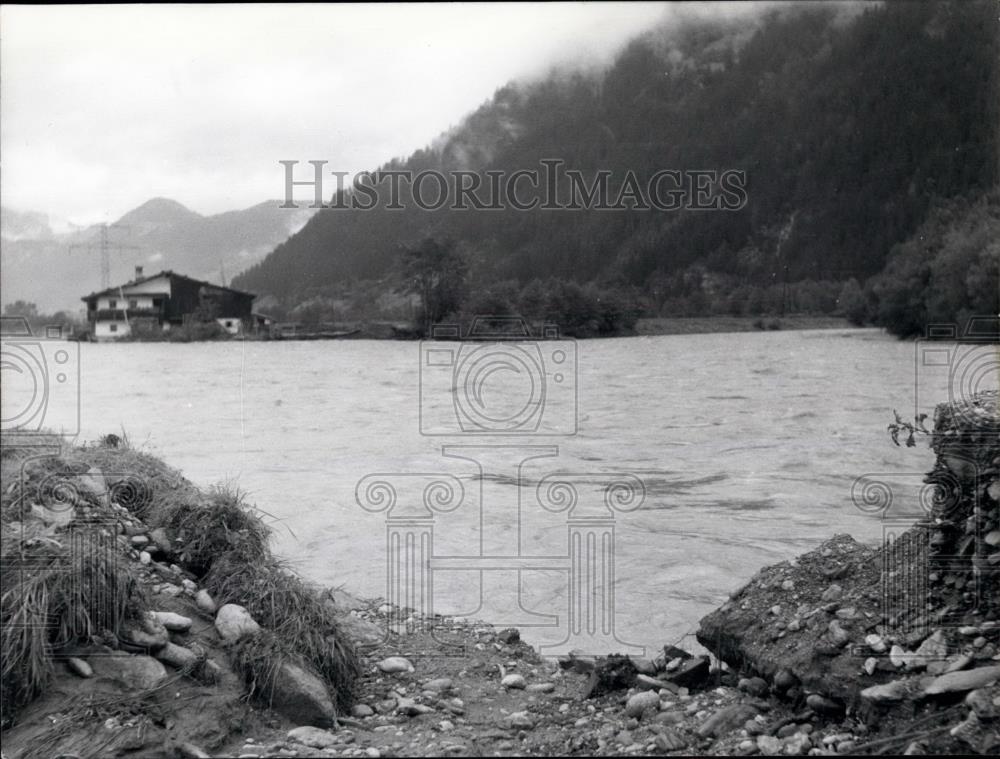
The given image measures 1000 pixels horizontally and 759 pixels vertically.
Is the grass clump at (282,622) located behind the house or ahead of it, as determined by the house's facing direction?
ahead

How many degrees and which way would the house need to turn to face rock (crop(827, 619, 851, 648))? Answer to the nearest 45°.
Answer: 0° — it already faces it

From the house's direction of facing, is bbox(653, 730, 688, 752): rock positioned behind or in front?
in front

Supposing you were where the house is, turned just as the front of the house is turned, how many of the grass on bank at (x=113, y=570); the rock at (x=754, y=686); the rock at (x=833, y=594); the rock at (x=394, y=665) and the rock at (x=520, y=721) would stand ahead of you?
5

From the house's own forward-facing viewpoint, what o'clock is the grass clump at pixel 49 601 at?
The grass clump is roughly at 12 o'clock from the house.

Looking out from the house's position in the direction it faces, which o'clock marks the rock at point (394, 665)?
The rock is roughly at 12 o'clock from the house.

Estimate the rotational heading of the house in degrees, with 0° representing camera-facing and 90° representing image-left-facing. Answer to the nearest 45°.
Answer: approximately 0°

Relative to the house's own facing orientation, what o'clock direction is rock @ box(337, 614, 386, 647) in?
The rock is roughly at 12 o'clock from the house.

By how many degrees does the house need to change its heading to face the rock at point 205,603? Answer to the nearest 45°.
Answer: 0° — it already faces it
